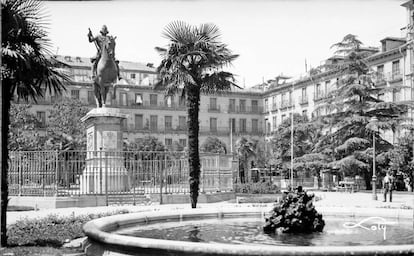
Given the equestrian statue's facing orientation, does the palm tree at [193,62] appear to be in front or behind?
in front

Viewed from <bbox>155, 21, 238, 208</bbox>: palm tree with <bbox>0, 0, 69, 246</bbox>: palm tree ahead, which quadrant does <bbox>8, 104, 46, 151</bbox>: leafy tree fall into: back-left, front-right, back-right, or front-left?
back-right

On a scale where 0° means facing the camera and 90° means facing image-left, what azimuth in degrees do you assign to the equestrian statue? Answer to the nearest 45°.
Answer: approximately 0°

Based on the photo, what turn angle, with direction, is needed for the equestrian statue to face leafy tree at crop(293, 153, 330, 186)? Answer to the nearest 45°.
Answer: approximately 135° to its left

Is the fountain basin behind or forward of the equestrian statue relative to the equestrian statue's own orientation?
forward

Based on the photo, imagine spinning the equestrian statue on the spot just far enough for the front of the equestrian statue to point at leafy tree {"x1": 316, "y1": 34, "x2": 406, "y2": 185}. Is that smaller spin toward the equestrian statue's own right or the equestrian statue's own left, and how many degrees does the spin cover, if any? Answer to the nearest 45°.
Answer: approximately 135° to the equestrian statue's own left
